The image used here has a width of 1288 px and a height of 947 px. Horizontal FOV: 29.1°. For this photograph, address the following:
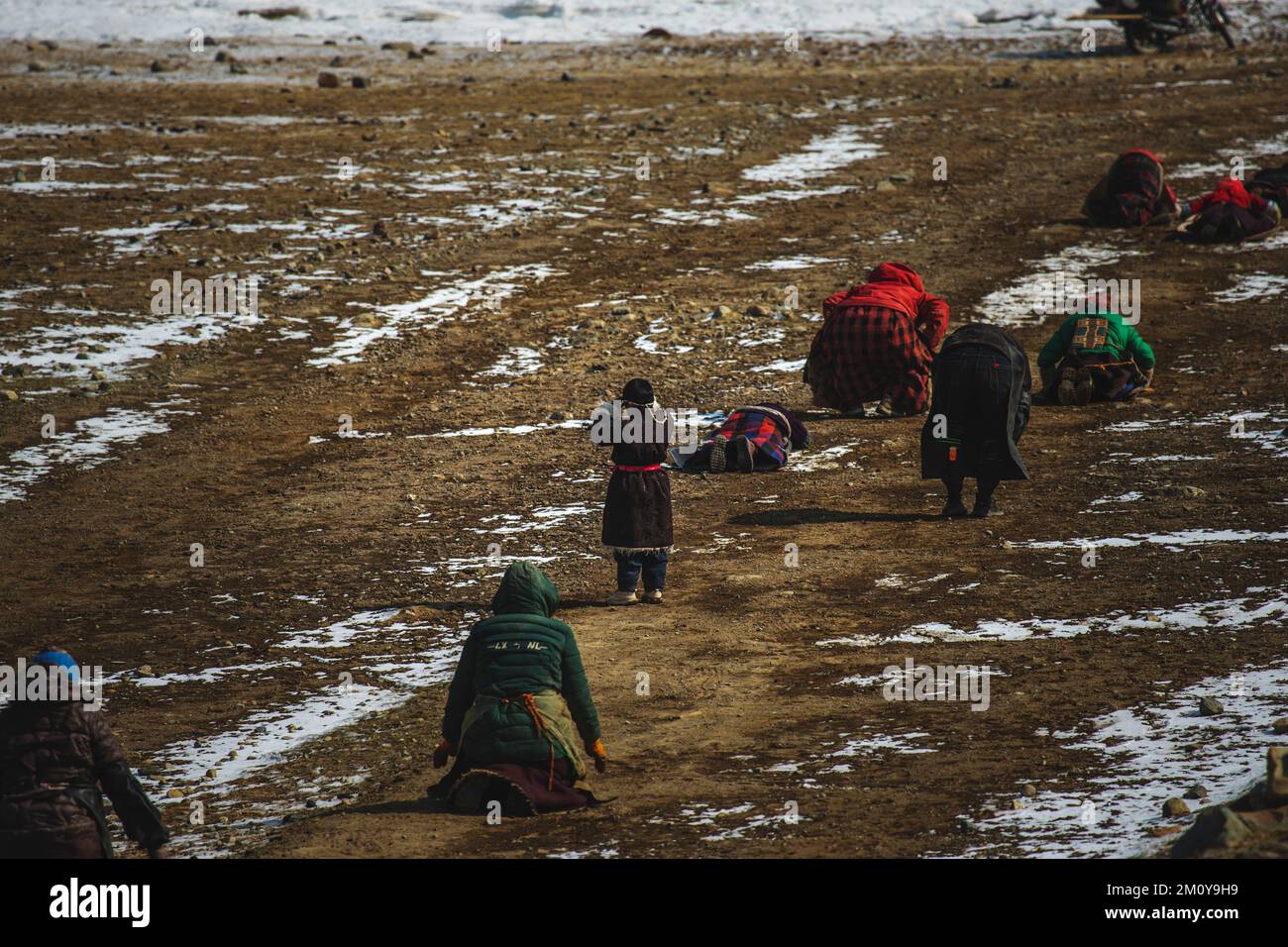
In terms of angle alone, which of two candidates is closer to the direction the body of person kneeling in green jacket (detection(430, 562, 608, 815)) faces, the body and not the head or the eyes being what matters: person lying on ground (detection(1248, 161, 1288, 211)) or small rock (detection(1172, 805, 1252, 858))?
the person lying on ground

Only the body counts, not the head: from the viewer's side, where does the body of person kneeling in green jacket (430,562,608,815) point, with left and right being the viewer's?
facing away from the viewer

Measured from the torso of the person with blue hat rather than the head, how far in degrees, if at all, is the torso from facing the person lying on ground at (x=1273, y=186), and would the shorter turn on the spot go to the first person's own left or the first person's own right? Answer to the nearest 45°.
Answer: approximately 45° to the first person's own right

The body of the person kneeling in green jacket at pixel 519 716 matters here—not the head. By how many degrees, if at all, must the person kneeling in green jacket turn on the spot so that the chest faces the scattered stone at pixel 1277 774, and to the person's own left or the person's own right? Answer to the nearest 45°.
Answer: approximately 135° to the person's own right

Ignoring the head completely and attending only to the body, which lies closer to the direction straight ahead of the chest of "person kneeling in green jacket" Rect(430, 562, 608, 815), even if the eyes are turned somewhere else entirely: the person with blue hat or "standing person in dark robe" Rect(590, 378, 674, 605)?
the standing person in dark robe

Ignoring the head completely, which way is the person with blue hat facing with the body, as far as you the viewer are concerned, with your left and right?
facing away from the viewer

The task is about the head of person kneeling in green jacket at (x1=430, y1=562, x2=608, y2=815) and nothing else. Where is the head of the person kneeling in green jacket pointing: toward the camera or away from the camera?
away from the camera

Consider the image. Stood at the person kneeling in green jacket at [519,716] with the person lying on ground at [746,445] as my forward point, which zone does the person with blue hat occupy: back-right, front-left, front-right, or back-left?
back-left

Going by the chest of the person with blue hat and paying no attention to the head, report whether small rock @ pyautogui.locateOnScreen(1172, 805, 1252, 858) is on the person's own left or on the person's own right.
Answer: on the person's own right

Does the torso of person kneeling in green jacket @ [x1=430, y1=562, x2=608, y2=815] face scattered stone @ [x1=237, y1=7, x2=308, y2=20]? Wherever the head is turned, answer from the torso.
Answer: yes

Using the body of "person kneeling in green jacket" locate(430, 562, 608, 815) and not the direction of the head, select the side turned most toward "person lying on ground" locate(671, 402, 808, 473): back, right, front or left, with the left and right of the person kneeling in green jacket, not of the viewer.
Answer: front

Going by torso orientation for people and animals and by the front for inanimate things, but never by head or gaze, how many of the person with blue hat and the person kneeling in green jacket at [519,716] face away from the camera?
2
